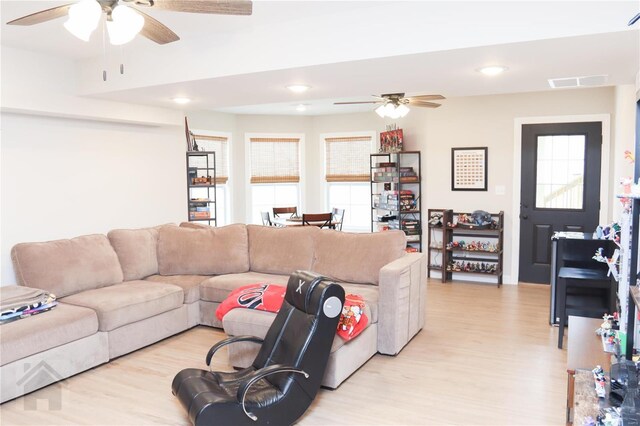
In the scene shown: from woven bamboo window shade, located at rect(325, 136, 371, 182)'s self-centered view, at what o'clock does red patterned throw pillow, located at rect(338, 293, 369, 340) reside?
The red patterned throw pillow is roughly at 12 o'clock from the woven bamboo window shade.

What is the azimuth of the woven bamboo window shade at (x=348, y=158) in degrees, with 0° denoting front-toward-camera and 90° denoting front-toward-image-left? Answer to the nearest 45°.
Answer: approximately 0°

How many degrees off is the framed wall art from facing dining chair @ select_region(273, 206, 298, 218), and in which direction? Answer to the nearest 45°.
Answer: approximately 90° to its right

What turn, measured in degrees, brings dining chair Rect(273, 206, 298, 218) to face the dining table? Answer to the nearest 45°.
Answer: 0° — it already faces it

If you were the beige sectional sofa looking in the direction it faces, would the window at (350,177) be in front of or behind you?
behind

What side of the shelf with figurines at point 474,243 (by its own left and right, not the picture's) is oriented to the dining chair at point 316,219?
right

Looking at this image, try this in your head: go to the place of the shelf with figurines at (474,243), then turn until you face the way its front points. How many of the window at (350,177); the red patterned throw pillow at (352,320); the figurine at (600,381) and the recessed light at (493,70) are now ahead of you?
3
